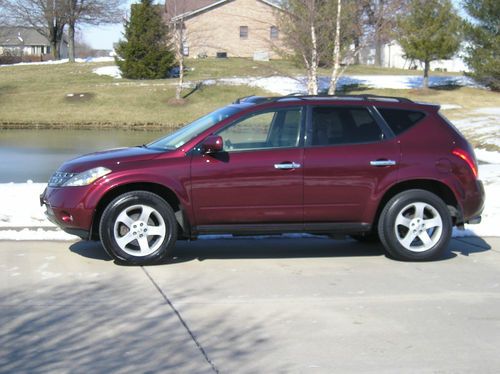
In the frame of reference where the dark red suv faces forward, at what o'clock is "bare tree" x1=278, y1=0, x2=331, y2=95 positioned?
The bare tree is roughly at 3 o'clock from the dark red suv.

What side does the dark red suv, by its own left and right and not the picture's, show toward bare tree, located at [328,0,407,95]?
right

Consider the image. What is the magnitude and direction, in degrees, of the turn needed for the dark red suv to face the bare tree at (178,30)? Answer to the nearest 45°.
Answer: approximately 90° to its right

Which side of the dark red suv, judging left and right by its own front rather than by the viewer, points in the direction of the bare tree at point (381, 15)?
right

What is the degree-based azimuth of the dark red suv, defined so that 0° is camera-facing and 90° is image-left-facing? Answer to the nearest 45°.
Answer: approximately 90°
